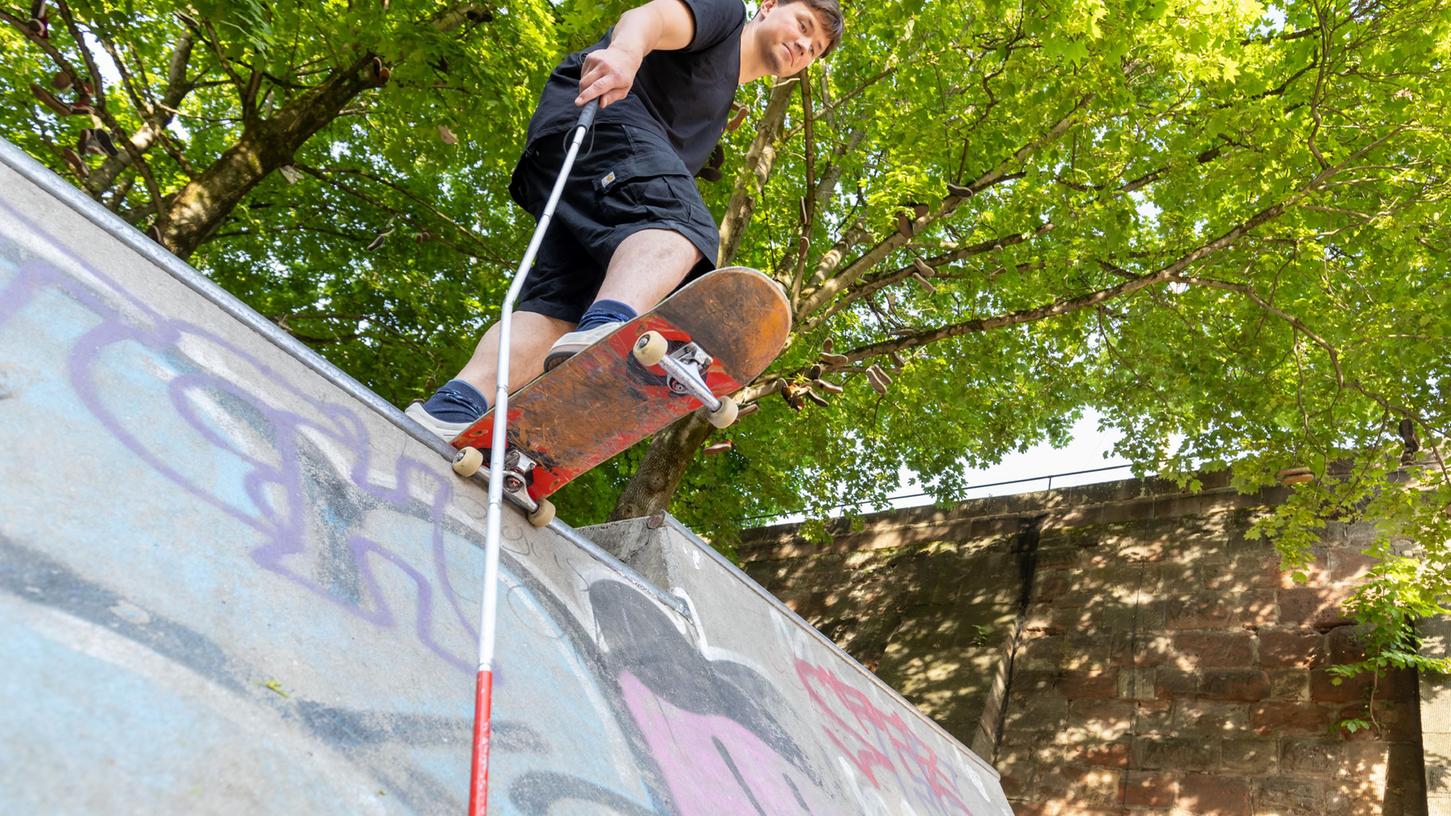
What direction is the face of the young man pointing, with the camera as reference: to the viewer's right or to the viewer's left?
to the viewer's right

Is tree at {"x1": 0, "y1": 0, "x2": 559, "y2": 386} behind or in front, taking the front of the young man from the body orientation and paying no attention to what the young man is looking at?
behind

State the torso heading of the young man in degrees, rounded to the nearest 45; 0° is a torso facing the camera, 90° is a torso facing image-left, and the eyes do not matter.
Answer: approximately 315°
